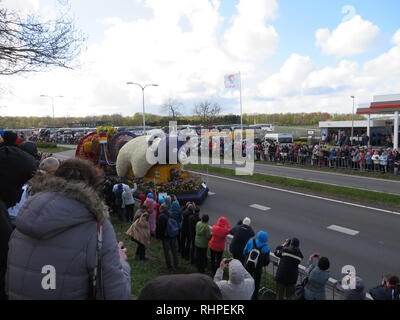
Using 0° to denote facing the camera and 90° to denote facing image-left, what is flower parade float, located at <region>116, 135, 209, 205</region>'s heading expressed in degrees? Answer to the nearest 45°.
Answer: approximately 315°

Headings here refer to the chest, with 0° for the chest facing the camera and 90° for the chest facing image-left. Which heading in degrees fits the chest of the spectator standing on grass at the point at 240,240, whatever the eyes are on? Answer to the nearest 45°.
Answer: approximately 225°

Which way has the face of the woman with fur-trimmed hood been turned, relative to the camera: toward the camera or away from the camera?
away from the camera

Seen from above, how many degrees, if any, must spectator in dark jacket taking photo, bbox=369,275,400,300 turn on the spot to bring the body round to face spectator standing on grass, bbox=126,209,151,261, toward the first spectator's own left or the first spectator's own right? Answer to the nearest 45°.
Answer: approximately 45° to the first spectator's own left

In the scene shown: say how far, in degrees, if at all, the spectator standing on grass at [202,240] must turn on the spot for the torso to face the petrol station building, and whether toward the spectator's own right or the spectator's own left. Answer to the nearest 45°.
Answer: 0° — they already face it

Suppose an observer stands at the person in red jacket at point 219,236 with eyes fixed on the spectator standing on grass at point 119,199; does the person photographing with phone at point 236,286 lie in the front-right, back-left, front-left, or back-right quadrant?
back-left

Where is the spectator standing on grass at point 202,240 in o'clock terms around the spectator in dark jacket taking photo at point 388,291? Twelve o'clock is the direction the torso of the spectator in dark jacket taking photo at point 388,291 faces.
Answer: the spectator standing on grass at point 202,240 is roughly at 11 o'clock from the spectator in dark jacket taking photo at point 388,291.

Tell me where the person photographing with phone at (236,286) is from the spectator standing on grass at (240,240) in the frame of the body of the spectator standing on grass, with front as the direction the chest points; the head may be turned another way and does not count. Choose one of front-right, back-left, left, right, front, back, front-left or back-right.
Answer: back-right

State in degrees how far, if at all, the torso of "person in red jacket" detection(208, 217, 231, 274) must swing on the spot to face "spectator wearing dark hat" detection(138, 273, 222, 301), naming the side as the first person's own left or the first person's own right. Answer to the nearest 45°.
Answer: approximately 135° to the first person's own right

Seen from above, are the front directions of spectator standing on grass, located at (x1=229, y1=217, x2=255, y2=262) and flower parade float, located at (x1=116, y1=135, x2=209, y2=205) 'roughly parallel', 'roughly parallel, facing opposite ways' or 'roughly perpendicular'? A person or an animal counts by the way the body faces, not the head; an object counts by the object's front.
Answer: roughly perpendicular

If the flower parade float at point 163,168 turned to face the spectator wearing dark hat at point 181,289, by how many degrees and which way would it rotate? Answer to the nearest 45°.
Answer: approximately 45° to its right
